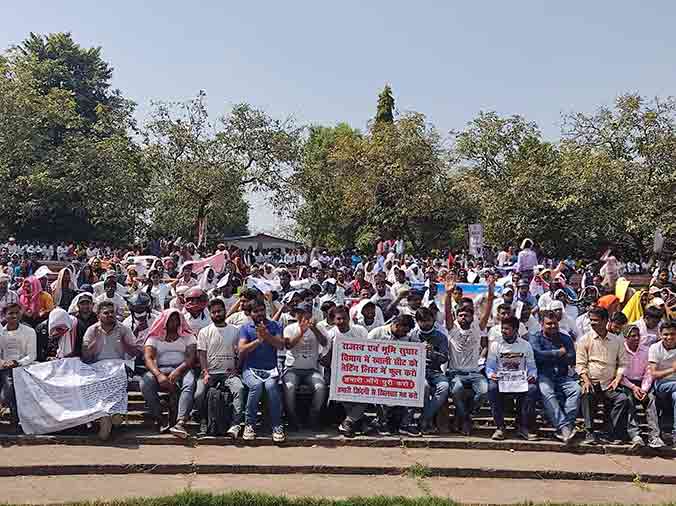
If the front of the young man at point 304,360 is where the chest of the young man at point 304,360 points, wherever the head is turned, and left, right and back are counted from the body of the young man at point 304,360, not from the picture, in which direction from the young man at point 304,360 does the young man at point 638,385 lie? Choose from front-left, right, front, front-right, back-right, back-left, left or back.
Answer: left

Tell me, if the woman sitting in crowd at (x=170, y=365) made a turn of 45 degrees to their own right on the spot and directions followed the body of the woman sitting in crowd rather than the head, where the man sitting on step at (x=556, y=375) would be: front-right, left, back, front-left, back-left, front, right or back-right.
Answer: back-left

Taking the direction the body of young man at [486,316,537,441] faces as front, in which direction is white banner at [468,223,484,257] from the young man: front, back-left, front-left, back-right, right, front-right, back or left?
back

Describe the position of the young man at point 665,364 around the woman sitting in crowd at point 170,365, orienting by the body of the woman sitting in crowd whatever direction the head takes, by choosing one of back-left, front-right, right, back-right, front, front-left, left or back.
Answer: left

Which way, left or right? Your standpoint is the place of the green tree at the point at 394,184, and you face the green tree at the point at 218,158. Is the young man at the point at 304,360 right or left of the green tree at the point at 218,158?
left

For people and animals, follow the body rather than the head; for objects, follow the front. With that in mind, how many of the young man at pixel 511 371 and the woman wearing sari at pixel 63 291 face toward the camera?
2

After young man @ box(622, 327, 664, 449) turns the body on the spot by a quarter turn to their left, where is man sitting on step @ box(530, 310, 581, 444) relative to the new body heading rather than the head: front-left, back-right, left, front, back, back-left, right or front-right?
back
